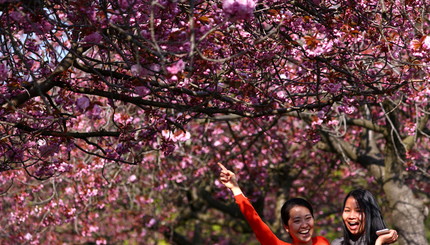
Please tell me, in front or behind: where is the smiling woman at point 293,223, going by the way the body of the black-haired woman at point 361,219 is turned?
in front

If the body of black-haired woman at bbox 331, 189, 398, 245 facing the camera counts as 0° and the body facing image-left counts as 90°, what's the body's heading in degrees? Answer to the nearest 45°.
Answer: approximately 45°
